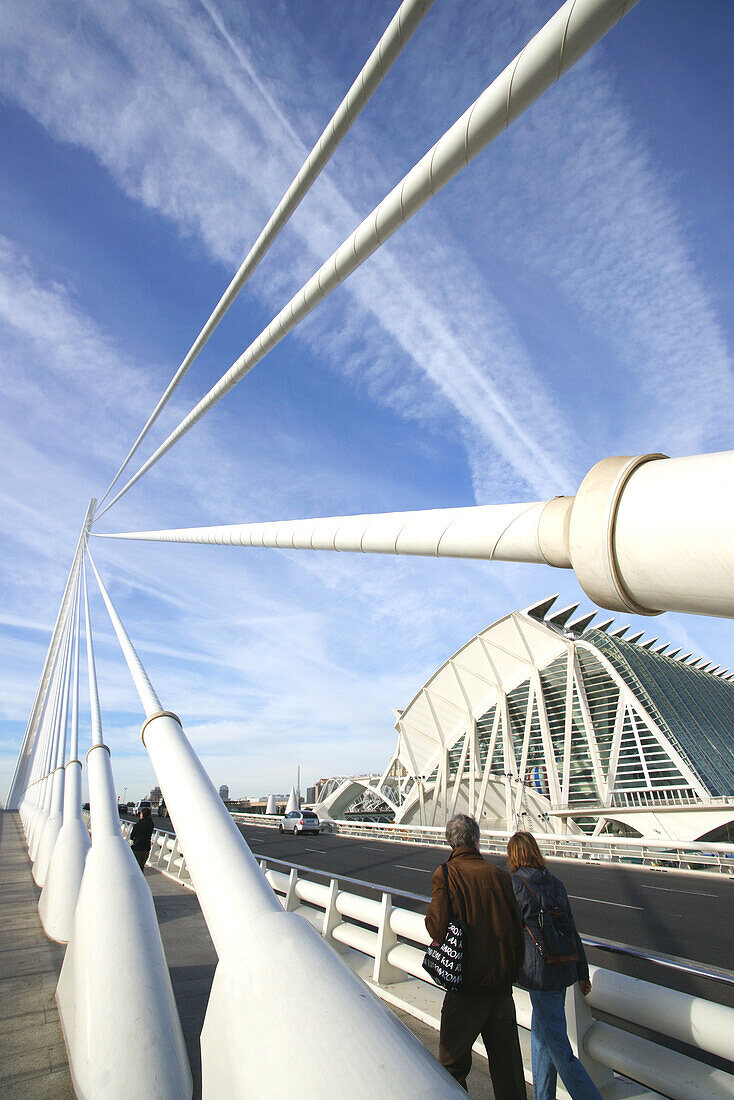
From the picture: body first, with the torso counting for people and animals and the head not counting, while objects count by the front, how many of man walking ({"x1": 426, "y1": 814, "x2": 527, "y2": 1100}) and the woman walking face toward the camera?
0

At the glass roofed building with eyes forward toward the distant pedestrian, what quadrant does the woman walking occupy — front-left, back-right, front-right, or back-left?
front-left

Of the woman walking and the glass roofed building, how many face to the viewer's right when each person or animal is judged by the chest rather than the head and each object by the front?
0

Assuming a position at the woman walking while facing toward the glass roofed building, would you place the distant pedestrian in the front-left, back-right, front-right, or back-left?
front-left

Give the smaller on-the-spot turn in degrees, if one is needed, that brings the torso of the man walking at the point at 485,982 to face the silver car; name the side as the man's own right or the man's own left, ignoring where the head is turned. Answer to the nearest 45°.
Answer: approximately 45° to the man's own right

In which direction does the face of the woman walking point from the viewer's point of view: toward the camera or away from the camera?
away from the camera

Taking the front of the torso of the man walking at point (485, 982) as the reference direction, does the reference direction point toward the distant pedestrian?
yes

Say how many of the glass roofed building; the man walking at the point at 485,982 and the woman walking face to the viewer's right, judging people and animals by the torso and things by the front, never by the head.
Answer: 0

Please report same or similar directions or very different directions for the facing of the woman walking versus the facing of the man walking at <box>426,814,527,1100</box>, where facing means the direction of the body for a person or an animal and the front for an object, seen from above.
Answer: same or similar directions

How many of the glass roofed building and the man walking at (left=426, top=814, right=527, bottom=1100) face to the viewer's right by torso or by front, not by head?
0

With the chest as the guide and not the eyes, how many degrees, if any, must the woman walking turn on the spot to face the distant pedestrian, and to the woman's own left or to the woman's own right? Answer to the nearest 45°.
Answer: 0° — they already face them

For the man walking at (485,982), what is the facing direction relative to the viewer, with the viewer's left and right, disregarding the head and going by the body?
facing away from the viewer and to the left of the viewer

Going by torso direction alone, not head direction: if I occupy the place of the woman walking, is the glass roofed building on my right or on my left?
on my right

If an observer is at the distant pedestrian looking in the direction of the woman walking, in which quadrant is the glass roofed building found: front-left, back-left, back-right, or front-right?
back-left
